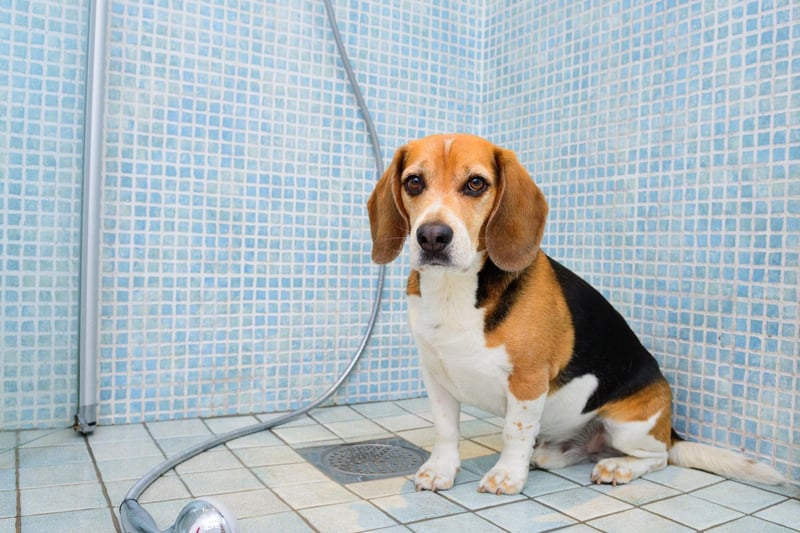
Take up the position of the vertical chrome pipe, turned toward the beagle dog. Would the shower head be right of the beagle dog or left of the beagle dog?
right

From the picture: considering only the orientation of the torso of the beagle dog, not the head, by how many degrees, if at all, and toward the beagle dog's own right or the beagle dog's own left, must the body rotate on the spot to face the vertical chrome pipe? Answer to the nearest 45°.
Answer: approximately 45° to the beagle dog's own right

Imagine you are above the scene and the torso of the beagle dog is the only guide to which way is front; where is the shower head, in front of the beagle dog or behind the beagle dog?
in front

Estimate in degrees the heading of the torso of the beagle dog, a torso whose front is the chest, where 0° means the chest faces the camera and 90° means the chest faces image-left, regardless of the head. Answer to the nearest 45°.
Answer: approximately 45°
